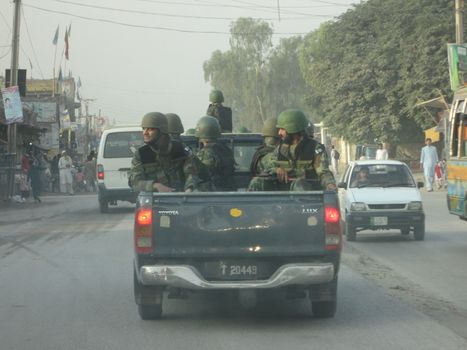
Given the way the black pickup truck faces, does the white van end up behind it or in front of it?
in front

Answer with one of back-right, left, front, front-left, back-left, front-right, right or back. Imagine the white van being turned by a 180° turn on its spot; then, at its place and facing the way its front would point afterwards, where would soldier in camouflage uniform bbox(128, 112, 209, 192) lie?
front

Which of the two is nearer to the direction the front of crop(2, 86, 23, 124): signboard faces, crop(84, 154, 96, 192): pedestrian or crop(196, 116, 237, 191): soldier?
the soldier

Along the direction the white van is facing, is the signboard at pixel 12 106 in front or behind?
in front

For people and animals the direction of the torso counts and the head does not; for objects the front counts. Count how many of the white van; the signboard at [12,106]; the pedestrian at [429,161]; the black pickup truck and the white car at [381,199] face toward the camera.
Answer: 3

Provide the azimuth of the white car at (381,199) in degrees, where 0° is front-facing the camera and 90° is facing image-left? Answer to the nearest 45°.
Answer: approximately 0°

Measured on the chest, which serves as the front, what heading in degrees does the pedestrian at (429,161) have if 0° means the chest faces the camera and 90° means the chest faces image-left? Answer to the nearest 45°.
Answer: approximately 0°

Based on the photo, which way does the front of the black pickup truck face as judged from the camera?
facing away from the viewer

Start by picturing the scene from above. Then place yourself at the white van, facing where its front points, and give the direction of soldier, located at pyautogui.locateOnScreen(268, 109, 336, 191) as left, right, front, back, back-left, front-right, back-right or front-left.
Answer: back
